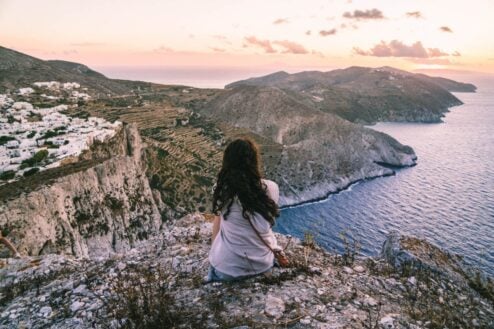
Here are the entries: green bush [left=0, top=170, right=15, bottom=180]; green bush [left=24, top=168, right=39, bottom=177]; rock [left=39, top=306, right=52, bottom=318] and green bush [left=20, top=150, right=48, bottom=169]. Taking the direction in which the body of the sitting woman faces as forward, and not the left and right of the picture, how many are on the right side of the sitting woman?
0

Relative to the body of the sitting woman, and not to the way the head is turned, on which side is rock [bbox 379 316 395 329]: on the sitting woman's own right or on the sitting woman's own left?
on the sitting woman's own right

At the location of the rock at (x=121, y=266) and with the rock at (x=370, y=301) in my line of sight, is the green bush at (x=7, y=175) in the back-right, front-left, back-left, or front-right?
back-left

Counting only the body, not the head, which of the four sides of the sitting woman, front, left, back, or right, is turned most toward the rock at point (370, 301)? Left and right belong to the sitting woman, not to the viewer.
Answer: right

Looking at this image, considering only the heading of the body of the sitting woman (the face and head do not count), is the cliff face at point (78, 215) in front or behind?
in front

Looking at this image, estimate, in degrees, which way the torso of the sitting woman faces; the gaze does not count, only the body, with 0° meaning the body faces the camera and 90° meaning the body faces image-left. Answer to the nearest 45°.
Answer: approximately 180°

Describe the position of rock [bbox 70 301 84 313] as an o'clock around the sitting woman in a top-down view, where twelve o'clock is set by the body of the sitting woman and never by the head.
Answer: The rock is roughly at 9 o'clock from the sitting woman.

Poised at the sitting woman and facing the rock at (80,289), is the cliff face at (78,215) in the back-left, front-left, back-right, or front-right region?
front-right

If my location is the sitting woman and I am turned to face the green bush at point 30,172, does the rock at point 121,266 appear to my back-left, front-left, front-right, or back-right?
front-left

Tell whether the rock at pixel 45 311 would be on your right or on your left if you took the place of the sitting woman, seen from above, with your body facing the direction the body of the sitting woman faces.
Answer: on your left

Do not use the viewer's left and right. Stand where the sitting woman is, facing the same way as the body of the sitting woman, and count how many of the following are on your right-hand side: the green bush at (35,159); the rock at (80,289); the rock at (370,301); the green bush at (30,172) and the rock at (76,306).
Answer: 1

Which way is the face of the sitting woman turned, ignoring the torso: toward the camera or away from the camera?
away from the camera

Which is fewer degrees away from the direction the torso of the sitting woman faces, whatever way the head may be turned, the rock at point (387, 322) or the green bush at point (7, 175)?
the green bush

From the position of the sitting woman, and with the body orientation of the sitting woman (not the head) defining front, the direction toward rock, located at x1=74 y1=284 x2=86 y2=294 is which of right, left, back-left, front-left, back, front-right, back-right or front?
left
